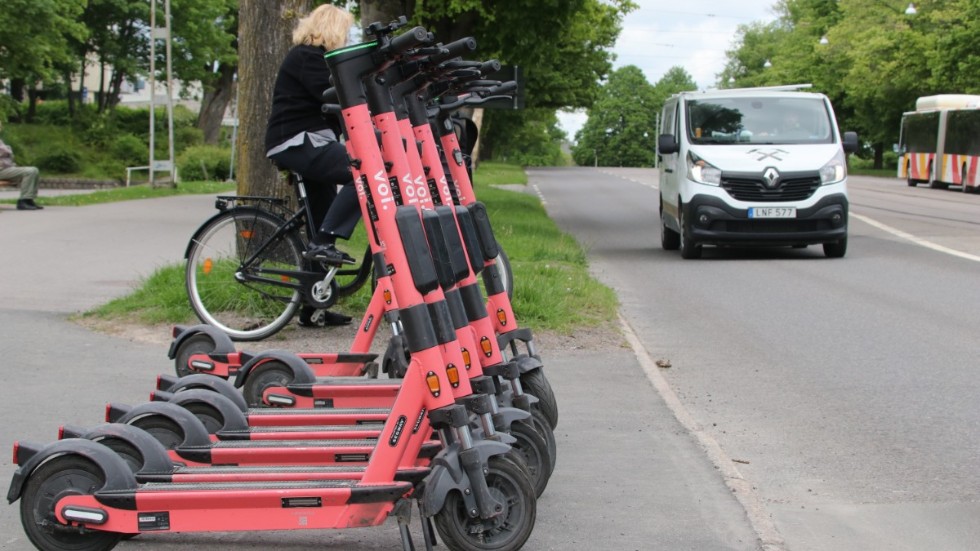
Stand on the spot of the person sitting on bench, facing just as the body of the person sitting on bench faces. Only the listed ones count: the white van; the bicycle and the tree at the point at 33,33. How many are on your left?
1

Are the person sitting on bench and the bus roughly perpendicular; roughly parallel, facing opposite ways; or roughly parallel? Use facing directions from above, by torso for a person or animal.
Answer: roughly perpendicular

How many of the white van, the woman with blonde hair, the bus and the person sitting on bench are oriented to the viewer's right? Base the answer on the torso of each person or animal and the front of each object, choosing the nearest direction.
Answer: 2

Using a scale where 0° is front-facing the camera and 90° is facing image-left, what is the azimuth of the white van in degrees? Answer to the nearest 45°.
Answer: approximately 0°

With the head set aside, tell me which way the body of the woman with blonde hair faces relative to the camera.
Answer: to the viewer's right

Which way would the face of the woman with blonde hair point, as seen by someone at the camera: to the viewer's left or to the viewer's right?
to the viewer's right

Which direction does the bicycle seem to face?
to the viewer's right

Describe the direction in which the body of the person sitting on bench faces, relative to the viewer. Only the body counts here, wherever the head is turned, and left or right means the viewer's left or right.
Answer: facing to the right of the viewer

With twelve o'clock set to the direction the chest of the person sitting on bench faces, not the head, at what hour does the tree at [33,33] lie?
The tree is roughly at 9 o'clock from the person sitting on bench.

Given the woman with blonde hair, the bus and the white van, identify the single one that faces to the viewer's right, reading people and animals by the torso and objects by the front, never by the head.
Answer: the woman with blonde hair

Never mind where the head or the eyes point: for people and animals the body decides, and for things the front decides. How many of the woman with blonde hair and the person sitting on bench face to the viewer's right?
2
